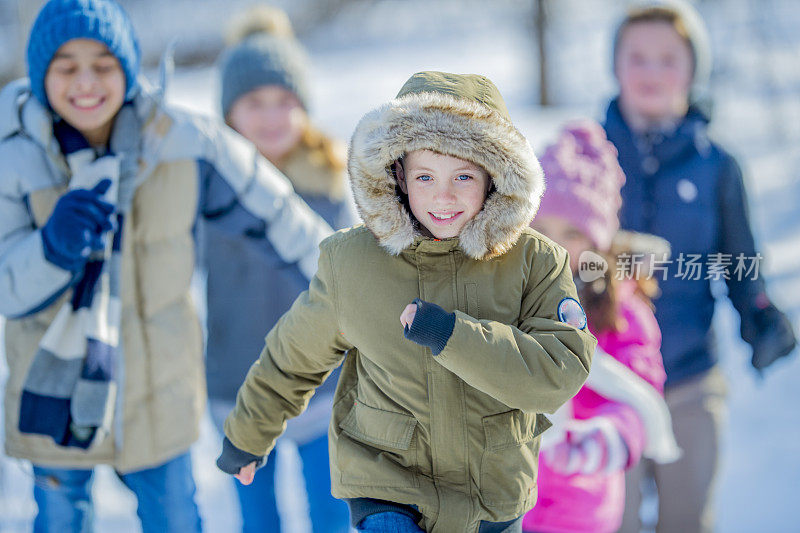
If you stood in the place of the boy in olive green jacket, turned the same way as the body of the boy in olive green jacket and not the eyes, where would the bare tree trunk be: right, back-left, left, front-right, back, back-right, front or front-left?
back

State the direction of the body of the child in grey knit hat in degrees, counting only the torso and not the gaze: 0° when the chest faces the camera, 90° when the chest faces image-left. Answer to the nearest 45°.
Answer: approximately 0°

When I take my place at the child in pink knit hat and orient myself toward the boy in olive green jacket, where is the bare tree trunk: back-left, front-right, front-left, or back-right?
back-right

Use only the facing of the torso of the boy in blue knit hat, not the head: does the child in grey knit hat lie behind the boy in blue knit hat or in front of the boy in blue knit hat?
behind

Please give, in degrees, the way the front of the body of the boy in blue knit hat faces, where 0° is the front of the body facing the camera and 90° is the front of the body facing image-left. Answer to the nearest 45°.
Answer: approximately 0°

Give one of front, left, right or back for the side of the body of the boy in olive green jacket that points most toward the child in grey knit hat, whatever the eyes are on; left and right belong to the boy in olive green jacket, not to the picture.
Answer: back

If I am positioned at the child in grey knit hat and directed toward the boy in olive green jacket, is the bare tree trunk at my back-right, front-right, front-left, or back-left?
back-left

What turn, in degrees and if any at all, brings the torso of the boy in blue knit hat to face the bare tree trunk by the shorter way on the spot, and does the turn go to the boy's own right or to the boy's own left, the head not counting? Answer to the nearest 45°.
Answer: approximately 135° to the boy's own left

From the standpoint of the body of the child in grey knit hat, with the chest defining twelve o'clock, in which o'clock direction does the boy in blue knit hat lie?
The boy in blue knit hat is roughly at 1 o'clock from the child in grey knit hat.
